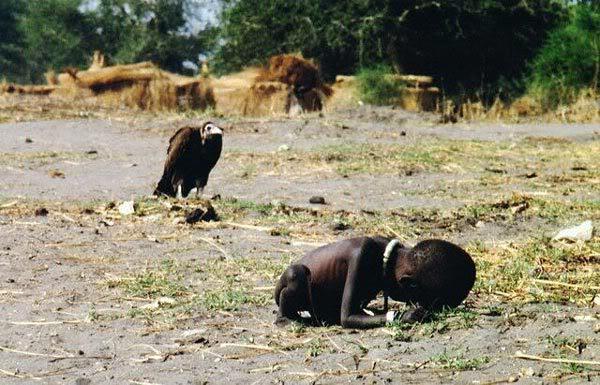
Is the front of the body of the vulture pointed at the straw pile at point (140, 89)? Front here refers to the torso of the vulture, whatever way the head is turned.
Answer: no

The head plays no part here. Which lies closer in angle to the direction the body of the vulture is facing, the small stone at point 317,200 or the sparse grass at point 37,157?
the small stone

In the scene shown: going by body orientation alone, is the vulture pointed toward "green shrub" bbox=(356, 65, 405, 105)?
no

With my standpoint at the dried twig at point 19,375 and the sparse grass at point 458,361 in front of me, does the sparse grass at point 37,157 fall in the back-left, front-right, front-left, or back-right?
back-left

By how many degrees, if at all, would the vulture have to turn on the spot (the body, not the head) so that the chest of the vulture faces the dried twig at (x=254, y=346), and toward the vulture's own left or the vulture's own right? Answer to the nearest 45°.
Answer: approximately 45° to the vulture's own right

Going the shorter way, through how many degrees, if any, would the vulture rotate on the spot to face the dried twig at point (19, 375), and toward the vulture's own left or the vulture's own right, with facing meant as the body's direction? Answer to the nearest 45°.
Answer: approximately 45° to the vulture's own right

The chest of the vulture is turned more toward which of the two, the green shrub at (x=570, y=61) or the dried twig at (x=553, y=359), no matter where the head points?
the dried twig

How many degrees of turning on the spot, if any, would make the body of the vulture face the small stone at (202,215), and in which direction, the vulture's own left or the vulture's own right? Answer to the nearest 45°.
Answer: approximately 45° to the vulture's own right

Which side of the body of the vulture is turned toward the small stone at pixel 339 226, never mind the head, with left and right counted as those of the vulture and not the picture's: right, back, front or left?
front

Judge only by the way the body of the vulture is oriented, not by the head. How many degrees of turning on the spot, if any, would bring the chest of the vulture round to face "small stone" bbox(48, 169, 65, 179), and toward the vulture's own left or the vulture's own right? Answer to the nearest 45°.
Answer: approximately 180°

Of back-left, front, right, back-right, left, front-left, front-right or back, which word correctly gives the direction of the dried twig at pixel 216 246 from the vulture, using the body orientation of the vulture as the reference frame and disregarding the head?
front-right

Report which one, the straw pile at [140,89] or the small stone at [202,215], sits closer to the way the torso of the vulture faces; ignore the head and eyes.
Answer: the small stone

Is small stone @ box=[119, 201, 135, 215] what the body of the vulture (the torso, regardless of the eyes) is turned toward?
no

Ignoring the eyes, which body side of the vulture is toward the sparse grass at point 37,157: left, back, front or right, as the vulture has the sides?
back

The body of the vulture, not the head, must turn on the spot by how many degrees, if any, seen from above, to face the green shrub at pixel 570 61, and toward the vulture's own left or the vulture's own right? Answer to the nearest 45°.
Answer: approximately 90° to the vulture's own left

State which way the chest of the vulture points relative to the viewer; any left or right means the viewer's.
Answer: facing the viewer and to the right of the viewer

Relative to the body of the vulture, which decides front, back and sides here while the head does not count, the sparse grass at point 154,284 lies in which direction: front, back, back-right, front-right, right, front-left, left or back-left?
front-right

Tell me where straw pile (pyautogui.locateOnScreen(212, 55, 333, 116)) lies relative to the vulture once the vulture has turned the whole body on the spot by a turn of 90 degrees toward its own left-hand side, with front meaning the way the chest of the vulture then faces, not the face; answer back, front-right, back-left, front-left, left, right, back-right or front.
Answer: front-left
